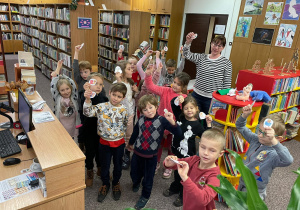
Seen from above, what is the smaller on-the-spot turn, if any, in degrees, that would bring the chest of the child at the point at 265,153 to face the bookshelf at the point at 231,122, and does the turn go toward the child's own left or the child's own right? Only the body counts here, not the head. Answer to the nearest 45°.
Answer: approximately 90° to the child's own right

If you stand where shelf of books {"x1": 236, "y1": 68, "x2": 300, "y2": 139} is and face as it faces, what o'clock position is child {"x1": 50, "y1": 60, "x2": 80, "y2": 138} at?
The child is roughly at 3 o'clock from the shelf of books.

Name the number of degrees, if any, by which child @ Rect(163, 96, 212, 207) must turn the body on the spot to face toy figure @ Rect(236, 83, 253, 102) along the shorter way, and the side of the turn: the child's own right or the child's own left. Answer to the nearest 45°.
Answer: approximately 135° to the child's own left

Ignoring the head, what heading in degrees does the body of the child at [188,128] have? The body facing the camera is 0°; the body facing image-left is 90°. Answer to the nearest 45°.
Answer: approximately 0°

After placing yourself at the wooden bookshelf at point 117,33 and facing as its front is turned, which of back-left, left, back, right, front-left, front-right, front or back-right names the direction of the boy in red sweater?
front-left

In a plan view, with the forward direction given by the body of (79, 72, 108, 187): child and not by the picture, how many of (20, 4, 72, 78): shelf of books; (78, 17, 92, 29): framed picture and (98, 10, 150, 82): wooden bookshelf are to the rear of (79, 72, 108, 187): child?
3

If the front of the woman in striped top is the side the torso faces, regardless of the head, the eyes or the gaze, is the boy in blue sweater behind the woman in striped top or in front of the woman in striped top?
in front

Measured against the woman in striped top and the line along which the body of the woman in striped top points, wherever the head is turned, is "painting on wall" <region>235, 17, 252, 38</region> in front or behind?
behind

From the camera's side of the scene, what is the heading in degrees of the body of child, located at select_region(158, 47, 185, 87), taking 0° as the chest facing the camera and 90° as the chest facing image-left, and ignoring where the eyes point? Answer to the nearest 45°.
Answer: approximately 0°

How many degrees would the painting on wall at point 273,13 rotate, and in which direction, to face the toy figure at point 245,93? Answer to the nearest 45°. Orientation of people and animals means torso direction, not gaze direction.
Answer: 0° — it already faces it

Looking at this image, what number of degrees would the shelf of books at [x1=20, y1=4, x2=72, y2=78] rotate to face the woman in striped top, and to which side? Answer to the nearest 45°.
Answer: approximately 45° to its left

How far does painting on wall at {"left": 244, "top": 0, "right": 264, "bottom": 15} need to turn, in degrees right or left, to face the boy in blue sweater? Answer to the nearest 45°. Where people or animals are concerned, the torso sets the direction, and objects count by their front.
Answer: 0° — it already faces them

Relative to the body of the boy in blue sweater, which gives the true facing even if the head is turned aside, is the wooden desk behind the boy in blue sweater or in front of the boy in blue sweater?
in front
